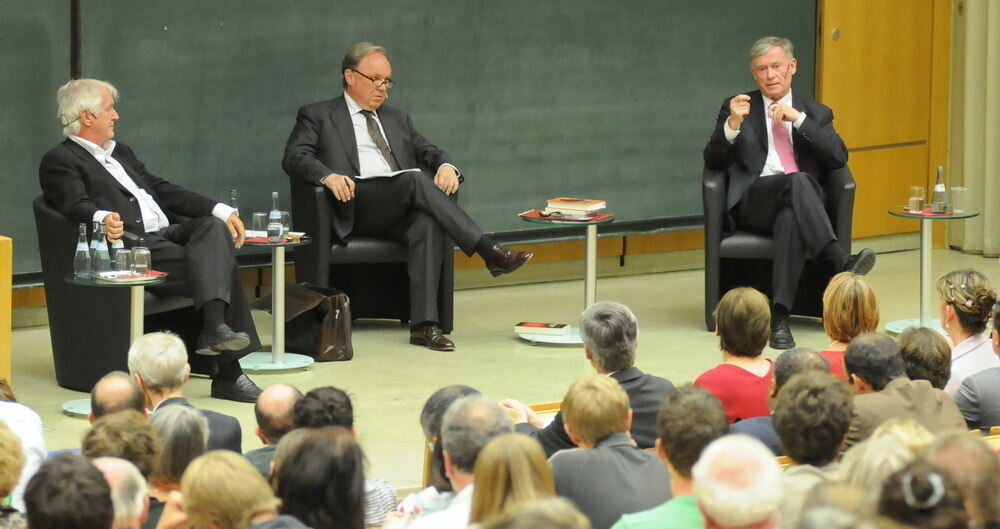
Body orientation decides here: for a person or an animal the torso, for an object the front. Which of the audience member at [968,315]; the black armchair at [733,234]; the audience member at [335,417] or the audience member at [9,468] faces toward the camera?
the black armchair

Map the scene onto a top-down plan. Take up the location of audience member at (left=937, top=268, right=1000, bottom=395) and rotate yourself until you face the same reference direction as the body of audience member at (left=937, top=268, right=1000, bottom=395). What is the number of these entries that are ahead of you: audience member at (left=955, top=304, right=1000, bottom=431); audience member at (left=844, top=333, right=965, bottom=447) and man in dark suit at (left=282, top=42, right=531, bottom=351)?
1

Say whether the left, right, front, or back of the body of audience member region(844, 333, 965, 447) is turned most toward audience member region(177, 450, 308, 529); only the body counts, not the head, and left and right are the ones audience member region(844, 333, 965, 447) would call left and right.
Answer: left

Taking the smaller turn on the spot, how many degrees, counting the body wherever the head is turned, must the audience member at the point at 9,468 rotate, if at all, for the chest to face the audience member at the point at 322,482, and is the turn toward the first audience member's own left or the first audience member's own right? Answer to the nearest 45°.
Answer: approximately 135° to the first audience member's own right

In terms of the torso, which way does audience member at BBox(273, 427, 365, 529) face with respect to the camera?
away from the camera

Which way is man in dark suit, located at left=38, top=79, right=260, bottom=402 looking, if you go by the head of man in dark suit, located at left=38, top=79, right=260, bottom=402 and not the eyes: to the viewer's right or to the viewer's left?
to the viewer's right

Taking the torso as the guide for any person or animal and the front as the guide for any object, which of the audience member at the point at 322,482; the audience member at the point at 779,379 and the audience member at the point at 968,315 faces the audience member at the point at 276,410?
the audience member at the point at 322,482

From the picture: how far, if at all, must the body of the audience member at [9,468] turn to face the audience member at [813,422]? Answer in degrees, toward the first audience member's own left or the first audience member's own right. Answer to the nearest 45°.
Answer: approximately 90° to the first audience member's own right

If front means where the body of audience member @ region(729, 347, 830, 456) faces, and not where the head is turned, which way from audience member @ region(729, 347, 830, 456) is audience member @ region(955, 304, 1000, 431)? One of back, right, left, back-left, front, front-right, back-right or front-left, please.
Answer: front-right

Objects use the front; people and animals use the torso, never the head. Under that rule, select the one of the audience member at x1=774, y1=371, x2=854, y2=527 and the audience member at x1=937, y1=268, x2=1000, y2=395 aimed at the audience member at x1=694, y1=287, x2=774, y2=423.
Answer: the audience member at x1=774, y1=371, x2=854, y2=527

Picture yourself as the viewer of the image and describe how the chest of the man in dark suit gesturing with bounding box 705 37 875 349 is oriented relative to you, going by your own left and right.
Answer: facing the viewer

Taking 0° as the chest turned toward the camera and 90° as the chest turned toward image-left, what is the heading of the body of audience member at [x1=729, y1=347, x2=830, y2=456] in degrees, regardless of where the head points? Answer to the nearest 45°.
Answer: approximately 180°

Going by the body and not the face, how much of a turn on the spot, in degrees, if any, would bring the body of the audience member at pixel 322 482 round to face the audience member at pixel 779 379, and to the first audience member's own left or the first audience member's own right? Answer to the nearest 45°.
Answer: approximately 45° to the first audience member's own right

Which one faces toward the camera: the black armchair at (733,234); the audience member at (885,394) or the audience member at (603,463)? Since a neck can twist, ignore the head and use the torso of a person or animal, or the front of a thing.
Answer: the black armchair

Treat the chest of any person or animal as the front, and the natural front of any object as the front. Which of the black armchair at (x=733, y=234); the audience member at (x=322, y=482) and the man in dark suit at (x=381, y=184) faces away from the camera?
the audience member

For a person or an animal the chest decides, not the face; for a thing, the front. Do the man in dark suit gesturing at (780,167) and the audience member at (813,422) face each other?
yes

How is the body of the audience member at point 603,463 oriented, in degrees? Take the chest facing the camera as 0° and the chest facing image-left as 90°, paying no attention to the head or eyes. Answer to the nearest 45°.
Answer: approximately 180°

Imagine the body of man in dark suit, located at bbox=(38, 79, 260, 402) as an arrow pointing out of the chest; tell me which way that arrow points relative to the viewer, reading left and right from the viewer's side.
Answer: facing the viewer and to the right of the viewer

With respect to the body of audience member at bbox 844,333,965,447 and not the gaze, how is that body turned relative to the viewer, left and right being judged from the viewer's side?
facing away from the viewer and to the left of the viewer
